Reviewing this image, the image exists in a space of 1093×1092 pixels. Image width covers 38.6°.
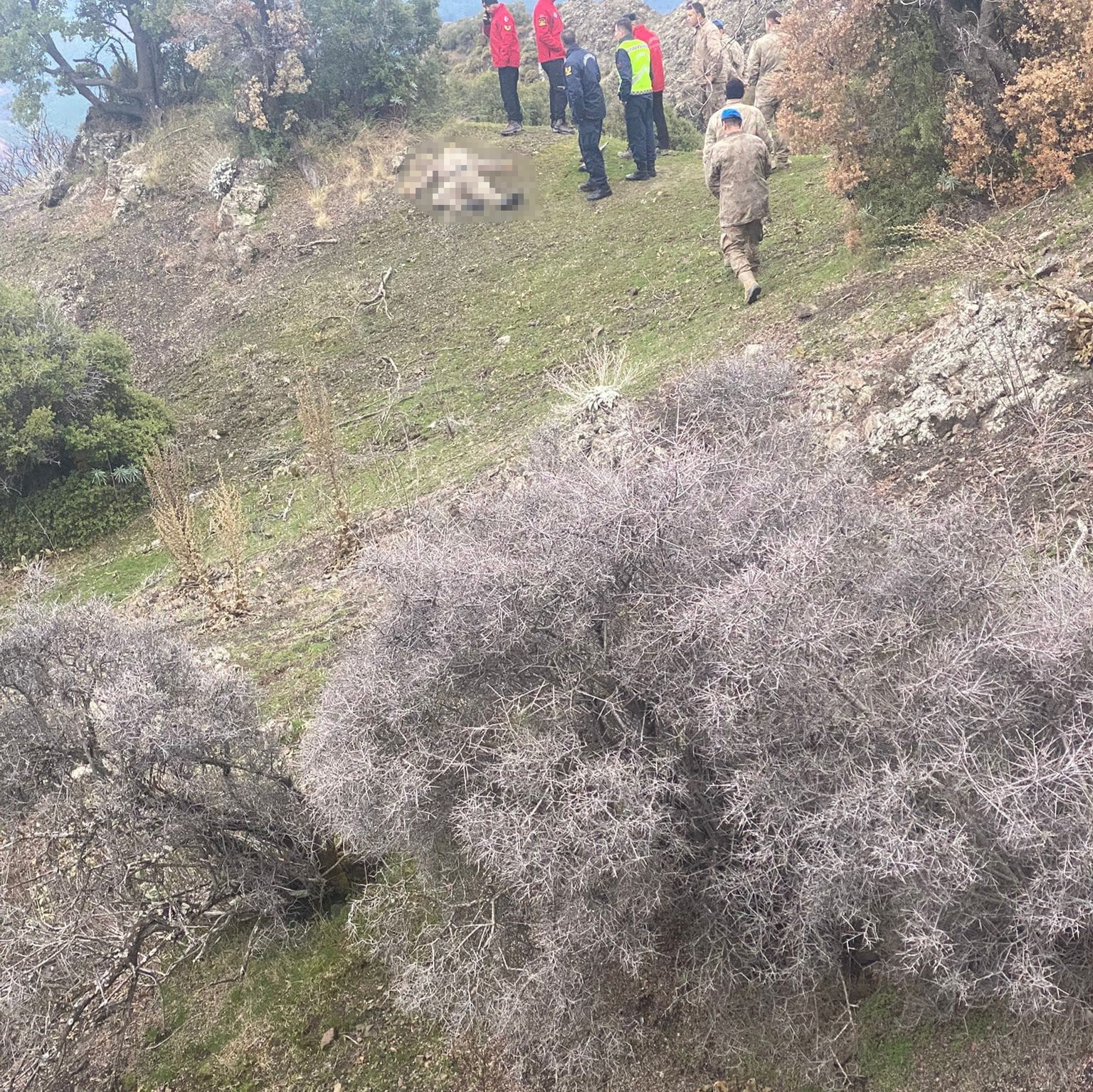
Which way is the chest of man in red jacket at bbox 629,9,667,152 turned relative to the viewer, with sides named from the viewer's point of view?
facing to the left of the viewer

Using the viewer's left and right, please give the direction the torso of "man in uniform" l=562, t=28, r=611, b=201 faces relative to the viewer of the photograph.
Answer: facing away from the viewer and to the left of the viewer

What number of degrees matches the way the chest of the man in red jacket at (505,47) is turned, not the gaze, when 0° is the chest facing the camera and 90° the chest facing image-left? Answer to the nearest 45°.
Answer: approximately 90°

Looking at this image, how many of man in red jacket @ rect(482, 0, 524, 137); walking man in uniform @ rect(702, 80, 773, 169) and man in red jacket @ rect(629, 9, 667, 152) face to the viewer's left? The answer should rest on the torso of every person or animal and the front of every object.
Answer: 2

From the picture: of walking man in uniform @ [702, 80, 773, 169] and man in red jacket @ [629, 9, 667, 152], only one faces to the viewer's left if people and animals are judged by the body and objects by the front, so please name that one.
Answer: the man in red jacket
